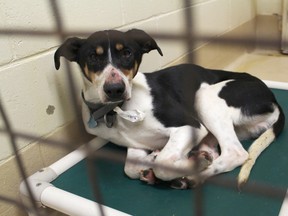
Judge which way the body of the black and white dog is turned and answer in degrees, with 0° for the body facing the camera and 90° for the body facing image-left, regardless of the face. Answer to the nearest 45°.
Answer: approximately 45°
